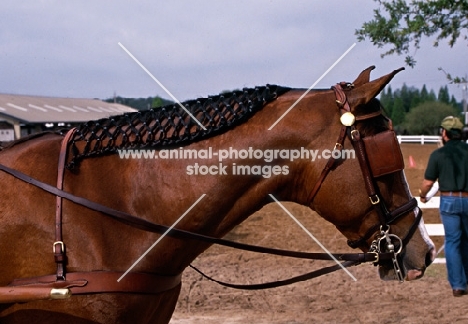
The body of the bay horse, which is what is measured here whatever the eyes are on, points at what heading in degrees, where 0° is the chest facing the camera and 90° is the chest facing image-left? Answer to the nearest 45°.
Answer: approximately 270°

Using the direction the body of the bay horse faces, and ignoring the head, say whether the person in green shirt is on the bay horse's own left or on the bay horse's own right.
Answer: on the bay horse's own left

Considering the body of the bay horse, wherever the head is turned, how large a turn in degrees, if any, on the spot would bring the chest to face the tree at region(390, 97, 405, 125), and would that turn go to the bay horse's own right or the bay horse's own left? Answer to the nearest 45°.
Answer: approximately 90° to the bay horse's own left
